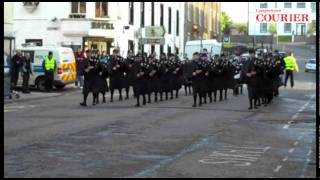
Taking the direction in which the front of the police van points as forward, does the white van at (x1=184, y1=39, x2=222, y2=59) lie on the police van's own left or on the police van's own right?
on the police van's own right
